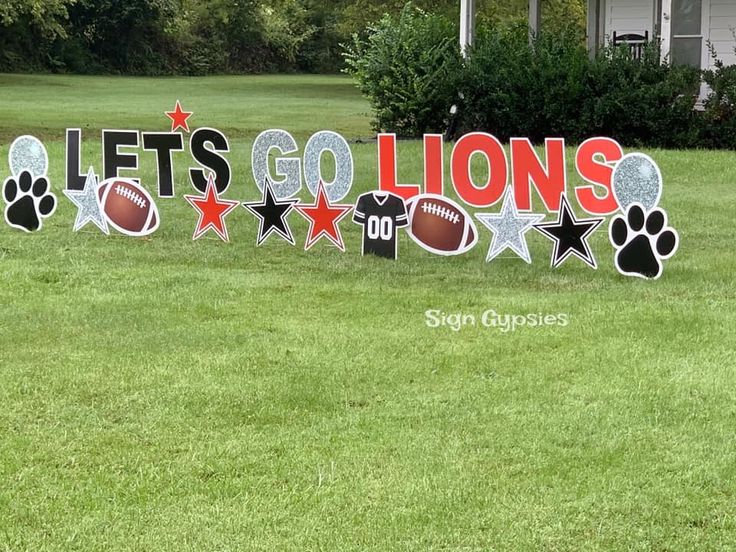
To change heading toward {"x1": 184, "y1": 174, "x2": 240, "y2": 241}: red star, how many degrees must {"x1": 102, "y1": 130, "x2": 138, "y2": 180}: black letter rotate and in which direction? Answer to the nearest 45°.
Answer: approximately 45° to its left

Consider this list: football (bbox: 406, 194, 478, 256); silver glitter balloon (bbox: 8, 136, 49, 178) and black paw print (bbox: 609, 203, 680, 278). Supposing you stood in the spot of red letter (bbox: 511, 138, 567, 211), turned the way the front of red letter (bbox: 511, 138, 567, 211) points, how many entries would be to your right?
2

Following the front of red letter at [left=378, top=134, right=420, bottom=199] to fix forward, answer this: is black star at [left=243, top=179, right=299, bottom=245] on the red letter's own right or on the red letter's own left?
on the red letter's own right

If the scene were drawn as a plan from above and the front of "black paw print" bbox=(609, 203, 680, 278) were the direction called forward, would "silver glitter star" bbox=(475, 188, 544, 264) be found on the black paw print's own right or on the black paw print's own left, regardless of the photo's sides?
on the black paw print's own right

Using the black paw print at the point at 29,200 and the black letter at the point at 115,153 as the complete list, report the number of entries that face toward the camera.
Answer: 2

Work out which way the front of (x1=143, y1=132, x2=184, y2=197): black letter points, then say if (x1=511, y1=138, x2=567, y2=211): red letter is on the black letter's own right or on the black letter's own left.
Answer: on the black letter's own left

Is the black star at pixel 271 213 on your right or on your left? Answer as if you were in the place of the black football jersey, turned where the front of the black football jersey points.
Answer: on your right

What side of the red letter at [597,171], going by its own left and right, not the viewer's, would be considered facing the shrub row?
back

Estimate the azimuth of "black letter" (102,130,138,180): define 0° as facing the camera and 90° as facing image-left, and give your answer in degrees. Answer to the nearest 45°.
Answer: approximately 0°

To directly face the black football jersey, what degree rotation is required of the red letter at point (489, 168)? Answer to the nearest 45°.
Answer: approximately 90° to its right

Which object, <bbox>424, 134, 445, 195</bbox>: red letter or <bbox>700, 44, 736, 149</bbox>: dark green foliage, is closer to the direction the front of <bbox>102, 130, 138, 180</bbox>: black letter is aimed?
the red letter
